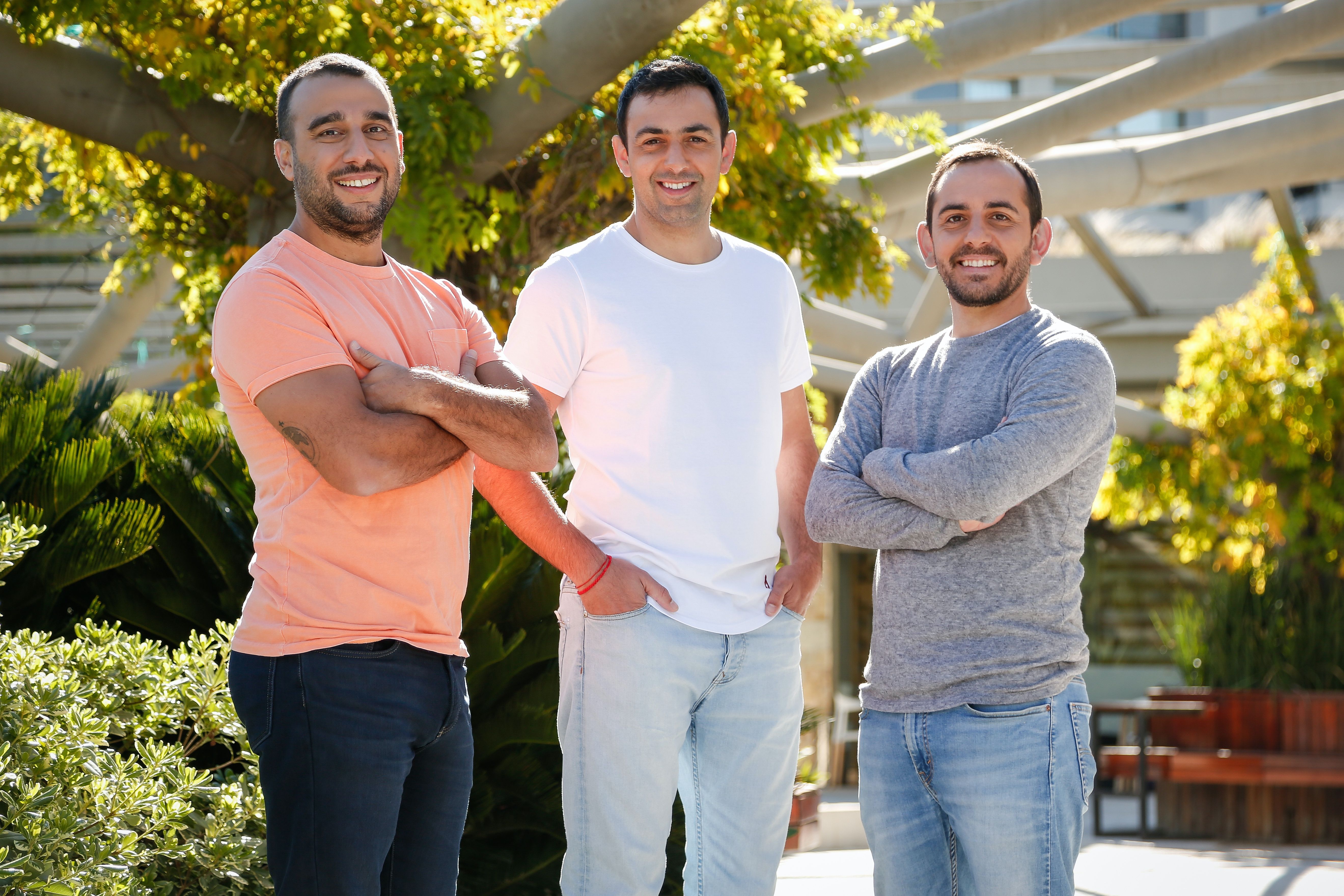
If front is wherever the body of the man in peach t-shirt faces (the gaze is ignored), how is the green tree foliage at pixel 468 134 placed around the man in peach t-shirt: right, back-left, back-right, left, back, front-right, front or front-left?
back-left

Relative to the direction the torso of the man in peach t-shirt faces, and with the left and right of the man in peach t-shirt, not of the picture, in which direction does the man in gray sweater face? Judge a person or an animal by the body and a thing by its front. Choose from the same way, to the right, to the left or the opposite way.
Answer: to the right

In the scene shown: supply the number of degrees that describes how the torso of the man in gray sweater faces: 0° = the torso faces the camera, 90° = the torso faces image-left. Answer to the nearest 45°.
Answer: approximately 45°

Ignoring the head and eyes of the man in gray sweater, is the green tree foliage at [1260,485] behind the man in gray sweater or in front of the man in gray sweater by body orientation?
behind

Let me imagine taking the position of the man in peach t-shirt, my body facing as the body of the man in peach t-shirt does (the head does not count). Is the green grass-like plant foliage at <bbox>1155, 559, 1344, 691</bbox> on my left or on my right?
on my left

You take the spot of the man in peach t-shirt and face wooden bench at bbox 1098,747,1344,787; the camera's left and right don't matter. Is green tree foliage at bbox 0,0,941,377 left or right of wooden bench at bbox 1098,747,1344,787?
left

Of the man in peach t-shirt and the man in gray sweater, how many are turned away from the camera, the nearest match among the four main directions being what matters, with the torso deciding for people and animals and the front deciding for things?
0

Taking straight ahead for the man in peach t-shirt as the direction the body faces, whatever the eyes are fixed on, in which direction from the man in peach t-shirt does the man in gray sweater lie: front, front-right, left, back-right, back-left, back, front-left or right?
front-left

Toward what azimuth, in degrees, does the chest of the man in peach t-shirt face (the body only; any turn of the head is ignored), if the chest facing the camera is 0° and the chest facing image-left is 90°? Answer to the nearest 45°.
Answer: approximately 315°

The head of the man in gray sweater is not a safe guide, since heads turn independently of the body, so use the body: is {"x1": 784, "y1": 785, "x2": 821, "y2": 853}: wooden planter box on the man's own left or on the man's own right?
on the man's own right
